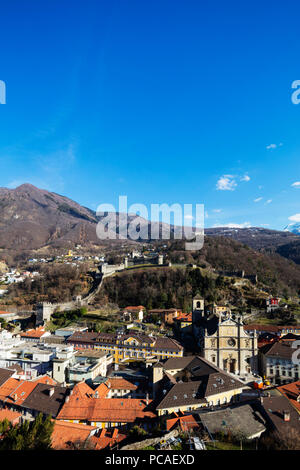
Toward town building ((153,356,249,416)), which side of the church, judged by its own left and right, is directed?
front

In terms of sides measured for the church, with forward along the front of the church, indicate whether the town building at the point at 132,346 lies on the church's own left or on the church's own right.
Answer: on the church's own right

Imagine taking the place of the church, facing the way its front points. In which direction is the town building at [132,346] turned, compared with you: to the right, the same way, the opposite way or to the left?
the same way

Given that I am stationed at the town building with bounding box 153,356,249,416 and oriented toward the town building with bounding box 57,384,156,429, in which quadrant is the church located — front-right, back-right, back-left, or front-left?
back-right

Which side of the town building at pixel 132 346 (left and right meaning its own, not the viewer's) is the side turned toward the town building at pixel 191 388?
front

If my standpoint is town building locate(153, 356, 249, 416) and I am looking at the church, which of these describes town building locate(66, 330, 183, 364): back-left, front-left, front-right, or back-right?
front-left

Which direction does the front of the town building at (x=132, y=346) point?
toward the camera

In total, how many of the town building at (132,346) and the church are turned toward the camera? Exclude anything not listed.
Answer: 2

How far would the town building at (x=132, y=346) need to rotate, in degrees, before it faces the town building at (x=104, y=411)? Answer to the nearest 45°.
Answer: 0° — it already faces it

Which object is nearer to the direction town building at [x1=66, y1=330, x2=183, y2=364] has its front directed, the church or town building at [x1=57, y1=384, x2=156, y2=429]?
the town building

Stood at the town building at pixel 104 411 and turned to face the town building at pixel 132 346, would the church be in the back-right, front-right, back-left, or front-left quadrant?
front-right

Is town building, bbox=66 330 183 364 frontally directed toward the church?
no

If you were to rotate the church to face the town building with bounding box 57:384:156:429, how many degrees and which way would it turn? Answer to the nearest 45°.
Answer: approximately 45° to its right

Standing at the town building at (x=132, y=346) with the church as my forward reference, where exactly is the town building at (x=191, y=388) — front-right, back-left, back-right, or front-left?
front-right

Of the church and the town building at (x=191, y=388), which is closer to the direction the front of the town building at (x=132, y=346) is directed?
the town building

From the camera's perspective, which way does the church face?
toward the camera

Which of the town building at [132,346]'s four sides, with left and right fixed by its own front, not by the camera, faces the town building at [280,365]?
left
